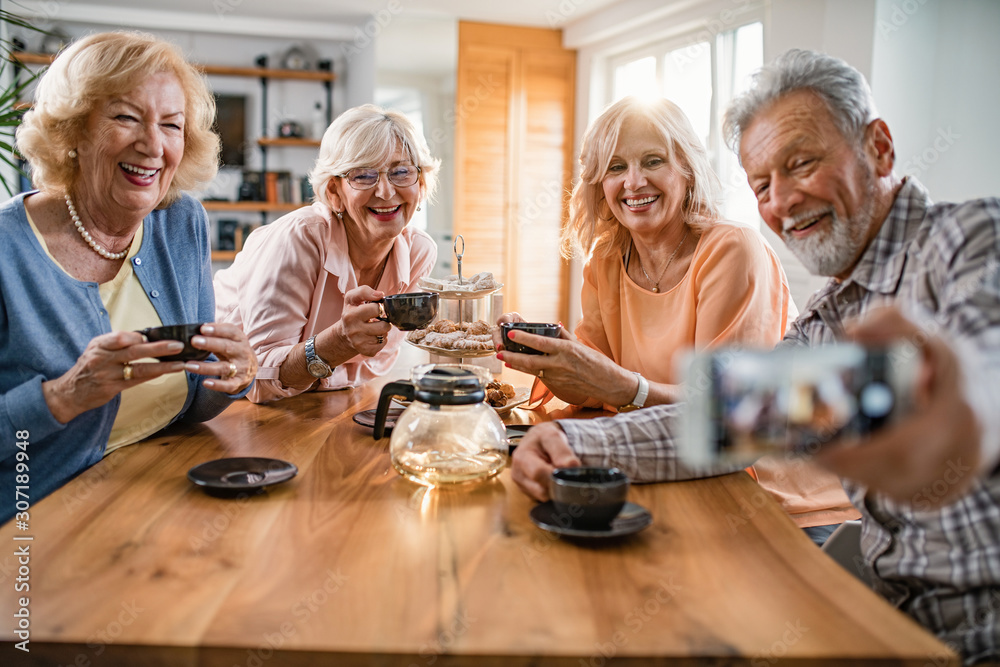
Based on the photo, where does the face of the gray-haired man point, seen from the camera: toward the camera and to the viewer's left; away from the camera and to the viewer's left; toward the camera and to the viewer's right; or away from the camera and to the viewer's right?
toward the camera and to the viewer's left

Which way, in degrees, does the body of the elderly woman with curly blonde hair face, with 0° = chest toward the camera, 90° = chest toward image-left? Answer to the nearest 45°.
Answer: approximately 315°

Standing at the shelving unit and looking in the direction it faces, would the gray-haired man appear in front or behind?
in front

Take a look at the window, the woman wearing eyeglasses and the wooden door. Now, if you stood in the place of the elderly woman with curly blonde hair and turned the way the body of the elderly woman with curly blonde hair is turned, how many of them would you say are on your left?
3

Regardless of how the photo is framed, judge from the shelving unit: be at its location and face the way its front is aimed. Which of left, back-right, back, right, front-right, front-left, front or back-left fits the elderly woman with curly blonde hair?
front

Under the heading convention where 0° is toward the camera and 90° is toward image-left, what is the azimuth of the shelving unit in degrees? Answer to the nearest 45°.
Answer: approximately 0°

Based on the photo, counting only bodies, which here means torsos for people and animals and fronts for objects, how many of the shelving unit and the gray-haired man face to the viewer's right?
0

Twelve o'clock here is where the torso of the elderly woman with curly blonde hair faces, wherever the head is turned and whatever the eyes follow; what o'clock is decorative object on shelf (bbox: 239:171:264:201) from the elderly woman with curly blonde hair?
The decorative object on shelf is roughly at 8 o'clock from the elderly woman with curly blonde hair.

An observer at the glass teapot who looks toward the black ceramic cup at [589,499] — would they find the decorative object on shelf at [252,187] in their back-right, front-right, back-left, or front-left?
back-left

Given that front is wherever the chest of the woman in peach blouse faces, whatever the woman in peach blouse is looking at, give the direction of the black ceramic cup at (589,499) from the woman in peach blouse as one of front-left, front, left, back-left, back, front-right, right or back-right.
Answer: front-left

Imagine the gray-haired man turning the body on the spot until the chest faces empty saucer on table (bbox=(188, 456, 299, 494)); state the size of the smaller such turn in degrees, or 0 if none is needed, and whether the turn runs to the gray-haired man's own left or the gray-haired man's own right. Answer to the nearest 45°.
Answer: approximately 45° to the gray-haired man's own right

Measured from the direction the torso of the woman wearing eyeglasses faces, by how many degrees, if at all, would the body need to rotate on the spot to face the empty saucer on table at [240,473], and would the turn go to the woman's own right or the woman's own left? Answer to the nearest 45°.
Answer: approximately 45° to the woman's own right

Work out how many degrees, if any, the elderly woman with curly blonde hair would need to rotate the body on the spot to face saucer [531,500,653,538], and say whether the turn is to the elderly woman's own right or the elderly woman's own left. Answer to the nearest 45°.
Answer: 0° — they already face it

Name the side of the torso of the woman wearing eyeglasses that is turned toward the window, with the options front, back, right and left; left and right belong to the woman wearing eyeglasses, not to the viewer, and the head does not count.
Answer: left

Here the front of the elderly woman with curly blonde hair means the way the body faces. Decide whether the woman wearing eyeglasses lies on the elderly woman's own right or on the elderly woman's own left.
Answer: on the elderly woman's own left
